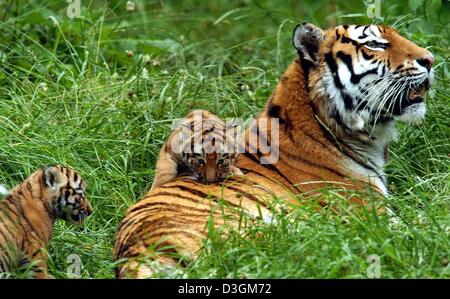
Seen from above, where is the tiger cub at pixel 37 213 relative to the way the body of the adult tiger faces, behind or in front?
behind

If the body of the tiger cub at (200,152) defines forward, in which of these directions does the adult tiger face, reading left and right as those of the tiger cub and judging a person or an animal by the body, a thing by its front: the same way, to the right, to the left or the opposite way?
to the left

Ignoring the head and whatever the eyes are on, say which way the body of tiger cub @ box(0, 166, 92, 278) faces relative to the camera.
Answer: to the viewer's right

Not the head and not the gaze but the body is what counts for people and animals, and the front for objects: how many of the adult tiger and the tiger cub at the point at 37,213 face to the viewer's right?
2

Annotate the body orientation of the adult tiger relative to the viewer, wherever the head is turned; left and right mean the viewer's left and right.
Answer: facing to the right of the viewer

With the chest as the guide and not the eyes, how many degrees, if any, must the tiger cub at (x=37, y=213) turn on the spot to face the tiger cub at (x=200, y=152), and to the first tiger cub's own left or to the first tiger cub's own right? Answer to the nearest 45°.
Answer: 0° — it already faces it

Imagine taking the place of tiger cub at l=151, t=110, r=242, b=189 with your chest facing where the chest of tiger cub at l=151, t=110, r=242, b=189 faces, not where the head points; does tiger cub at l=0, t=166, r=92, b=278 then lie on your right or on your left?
on your right
